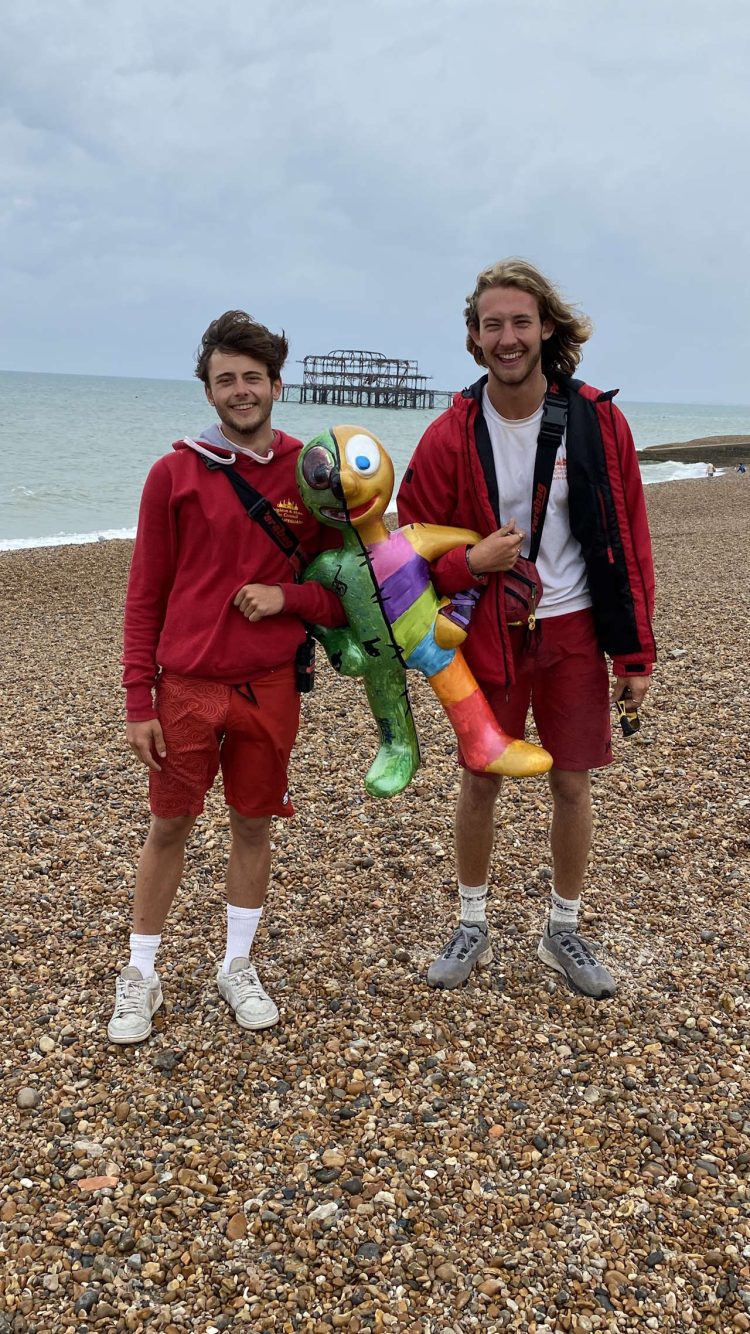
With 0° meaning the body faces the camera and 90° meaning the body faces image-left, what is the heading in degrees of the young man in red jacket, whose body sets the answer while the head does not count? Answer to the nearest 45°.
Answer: approximately 0°

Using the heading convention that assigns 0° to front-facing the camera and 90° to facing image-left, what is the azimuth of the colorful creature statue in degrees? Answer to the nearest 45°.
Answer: approximately 0°

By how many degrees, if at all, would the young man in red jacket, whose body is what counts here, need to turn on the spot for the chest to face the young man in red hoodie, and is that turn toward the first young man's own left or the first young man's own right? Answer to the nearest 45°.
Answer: approximately 90° to the first young man's own right
